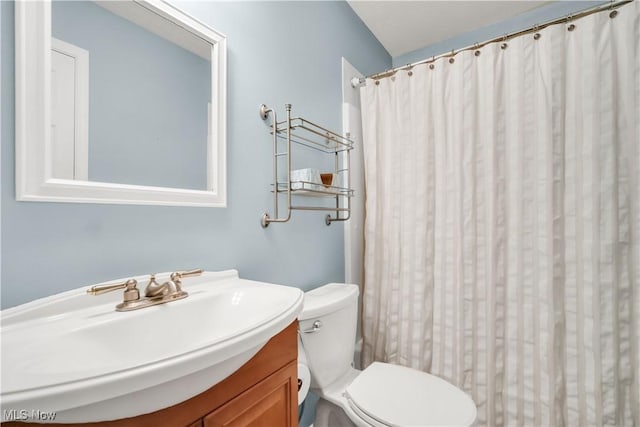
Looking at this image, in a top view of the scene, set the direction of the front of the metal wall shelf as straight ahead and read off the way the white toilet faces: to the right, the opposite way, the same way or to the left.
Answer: the same way

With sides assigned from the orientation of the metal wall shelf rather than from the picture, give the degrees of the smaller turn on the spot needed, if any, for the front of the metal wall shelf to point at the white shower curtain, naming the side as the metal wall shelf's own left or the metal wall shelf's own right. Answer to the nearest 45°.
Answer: approximately 45° to the metal wall shelf's own left

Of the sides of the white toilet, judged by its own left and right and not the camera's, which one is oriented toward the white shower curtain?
left

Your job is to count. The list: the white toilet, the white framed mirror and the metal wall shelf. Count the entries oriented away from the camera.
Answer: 0

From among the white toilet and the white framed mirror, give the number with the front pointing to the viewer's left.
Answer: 0

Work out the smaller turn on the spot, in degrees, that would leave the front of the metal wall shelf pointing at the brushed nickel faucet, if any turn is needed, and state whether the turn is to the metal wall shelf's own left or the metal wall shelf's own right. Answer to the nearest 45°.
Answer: approximately 90° to the metal wall shelf's own right

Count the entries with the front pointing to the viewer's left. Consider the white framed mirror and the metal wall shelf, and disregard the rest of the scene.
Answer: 0

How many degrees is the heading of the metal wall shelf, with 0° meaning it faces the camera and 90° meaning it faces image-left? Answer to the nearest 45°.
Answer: approximately 315°

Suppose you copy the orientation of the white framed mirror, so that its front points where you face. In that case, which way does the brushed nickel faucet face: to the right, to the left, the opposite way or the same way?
the same way

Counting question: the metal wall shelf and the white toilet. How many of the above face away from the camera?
0

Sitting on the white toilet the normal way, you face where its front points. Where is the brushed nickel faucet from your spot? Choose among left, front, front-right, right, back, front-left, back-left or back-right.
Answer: right

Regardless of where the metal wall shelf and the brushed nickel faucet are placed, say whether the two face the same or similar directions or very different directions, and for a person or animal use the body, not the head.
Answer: same or similar directions

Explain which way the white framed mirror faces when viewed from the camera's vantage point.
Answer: facing the viewer and to the right of the viewer

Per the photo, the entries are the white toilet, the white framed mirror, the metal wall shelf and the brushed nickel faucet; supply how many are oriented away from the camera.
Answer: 0
